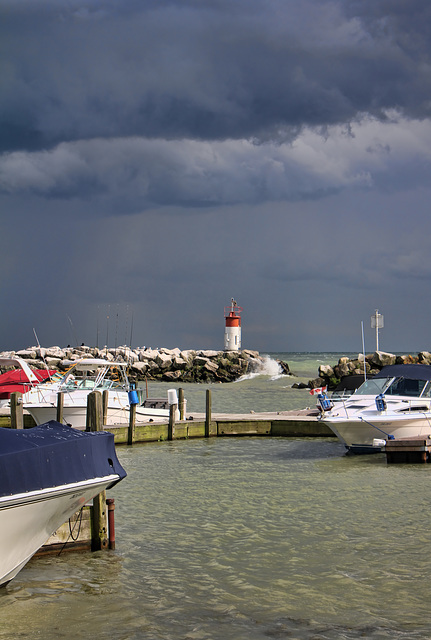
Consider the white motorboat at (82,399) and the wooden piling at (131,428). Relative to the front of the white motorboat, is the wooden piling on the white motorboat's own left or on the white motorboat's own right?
on the white motorboat's own left

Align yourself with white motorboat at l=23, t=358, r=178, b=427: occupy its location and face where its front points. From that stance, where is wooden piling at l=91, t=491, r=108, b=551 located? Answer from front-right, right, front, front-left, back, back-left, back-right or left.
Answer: left

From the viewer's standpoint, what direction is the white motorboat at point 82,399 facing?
to the viewer's left

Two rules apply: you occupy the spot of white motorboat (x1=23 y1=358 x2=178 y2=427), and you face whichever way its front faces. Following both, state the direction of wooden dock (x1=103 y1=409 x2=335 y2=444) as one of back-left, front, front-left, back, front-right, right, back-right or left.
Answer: back

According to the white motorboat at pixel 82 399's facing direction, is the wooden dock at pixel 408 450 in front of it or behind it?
behind

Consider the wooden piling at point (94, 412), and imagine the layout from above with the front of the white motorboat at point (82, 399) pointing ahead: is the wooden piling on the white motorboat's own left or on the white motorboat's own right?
on the white motorboat's own left

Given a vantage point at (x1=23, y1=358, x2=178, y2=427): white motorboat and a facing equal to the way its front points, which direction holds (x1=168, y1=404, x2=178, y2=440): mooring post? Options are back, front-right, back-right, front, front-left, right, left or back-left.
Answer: back-left

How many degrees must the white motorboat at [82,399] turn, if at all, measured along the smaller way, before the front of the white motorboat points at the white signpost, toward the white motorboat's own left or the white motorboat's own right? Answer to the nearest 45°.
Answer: approximately 180°

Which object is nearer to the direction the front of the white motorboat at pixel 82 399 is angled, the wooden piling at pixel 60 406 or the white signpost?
the wooden piling

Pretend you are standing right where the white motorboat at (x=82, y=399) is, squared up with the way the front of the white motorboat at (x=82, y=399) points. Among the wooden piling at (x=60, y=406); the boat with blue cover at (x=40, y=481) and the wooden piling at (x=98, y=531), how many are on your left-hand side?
3

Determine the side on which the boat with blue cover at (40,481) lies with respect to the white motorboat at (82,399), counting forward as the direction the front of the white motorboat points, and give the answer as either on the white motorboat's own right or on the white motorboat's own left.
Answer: on the white motorboat's own left
